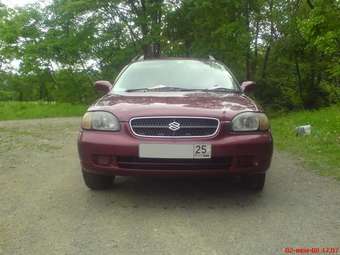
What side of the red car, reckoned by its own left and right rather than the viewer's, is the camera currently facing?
front
